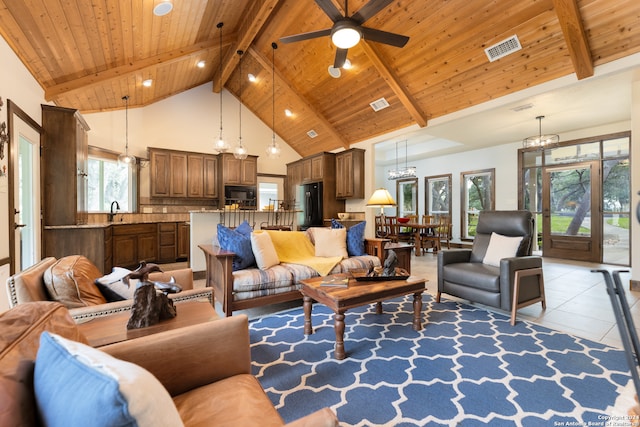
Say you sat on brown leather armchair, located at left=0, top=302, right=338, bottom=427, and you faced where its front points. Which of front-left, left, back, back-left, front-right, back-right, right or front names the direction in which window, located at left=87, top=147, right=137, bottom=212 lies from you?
left

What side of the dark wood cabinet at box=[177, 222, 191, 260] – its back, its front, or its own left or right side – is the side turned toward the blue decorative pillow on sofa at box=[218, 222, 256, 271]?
front

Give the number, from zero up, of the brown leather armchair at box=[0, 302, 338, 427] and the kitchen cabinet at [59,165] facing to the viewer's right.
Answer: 2

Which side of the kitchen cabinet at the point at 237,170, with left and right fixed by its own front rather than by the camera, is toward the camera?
front

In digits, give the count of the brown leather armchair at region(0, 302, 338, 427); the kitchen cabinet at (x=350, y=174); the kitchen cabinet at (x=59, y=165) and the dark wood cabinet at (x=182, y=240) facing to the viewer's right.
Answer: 2

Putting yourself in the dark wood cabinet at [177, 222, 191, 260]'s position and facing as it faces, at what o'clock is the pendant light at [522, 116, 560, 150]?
The pendant light is roughly at 10 o'clock from the dark wood cabinet.

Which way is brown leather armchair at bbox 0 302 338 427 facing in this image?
to the viewer's right

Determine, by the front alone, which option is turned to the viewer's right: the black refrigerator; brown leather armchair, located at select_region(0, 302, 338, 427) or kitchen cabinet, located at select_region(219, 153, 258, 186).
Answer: the brown leather armchair

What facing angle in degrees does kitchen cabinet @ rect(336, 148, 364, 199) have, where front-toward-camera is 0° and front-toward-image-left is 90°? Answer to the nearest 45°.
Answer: approximately 45°

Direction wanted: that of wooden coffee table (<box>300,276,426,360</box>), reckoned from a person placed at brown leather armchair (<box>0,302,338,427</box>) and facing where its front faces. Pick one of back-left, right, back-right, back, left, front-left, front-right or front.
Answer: front-left

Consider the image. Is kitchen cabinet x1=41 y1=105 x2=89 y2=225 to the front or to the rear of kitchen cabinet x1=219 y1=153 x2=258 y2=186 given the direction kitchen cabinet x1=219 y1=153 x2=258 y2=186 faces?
to the front

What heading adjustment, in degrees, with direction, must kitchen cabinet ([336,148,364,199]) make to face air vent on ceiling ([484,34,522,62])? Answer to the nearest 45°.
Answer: approximately 90° to its left

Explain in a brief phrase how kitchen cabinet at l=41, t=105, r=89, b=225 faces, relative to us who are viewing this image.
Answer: facing to the right of the viewer

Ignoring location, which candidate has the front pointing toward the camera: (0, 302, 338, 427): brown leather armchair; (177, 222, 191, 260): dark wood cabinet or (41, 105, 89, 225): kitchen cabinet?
the dark wood cabinet

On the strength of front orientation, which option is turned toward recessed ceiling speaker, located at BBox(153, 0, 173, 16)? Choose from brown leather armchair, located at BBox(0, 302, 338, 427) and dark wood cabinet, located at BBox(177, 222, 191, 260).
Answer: the dark wood cabinet

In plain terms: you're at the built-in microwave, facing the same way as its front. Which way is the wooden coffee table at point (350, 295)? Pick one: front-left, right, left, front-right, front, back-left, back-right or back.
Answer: front

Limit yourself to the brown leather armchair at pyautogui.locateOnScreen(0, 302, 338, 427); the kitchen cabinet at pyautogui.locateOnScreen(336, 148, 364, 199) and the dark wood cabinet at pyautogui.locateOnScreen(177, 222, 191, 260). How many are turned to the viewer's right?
1

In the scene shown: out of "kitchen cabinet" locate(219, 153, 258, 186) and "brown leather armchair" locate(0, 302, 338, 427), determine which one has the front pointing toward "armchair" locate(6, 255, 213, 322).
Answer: the kitchen cabinet

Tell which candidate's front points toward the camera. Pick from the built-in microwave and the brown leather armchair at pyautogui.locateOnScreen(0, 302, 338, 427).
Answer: the built-in microwave

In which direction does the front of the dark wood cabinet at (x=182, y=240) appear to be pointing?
toward the camera
